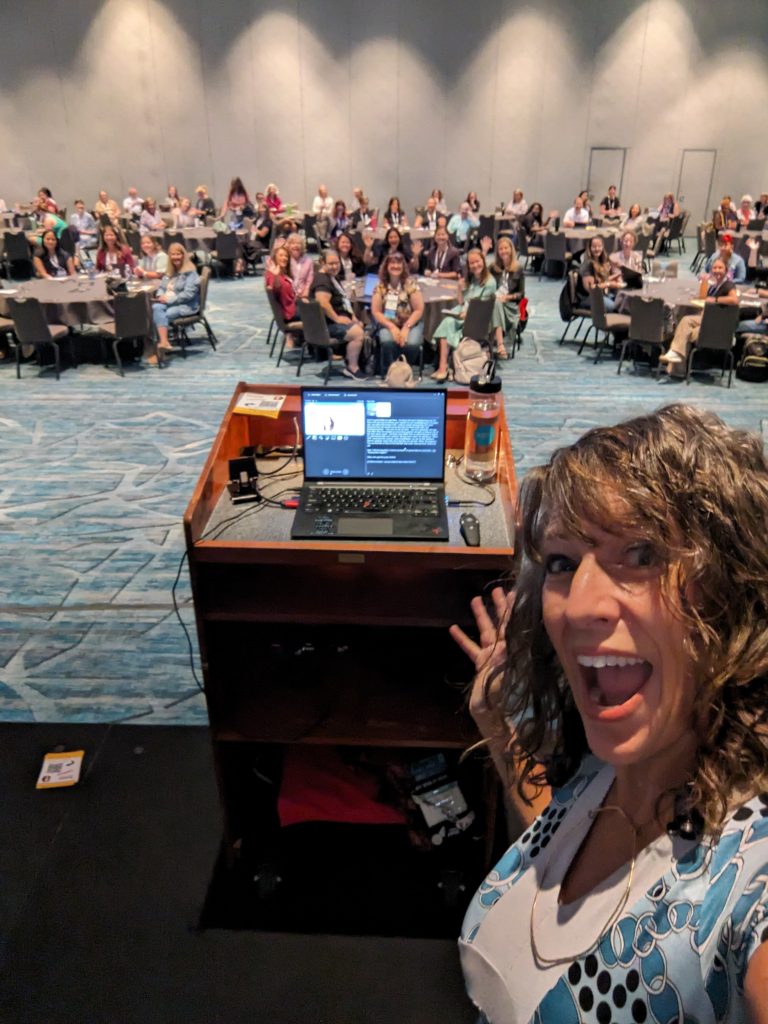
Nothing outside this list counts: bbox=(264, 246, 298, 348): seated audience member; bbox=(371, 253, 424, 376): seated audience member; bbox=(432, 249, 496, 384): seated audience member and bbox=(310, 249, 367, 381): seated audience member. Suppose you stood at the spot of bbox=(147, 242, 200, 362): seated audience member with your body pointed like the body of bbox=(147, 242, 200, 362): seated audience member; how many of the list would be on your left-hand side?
4

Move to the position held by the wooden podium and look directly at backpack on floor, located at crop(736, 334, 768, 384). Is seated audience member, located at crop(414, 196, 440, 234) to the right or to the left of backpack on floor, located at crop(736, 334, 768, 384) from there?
left

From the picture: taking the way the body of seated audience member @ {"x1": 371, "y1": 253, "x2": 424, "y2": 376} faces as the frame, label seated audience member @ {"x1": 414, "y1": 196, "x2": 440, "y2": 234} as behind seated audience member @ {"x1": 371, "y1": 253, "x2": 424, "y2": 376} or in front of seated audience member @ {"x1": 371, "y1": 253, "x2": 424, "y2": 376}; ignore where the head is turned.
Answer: behind

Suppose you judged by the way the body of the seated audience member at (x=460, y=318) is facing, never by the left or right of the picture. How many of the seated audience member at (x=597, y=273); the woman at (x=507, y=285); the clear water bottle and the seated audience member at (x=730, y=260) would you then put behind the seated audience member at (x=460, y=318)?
3

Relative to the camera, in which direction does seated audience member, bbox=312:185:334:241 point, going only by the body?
toward the camera

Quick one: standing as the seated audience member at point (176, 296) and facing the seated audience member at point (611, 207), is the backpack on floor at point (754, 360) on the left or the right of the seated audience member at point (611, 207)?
right

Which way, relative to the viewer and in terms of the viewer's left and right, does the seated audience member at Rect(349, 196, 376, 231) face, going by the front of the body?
facing the viewer

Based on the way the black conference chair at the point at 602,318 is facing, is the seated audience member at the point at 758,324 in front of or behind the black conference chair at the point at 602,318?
in front

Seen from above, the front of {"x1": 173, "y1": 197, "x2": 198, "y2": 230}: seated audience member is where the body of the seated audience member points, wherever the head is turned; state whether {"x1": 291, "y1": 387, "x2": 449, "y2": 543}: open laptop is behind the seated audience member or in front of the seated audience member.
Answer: in front

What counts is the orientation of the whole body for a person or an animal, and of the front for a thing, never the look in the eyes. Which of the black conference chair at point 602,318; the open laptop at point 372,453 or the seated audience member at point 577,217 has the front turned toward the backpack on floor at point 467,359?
the seated audience member

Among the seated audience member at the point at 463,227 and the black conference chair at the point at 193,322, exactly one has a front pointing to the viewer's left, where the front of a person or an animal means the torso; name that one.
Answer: the black conference chair
